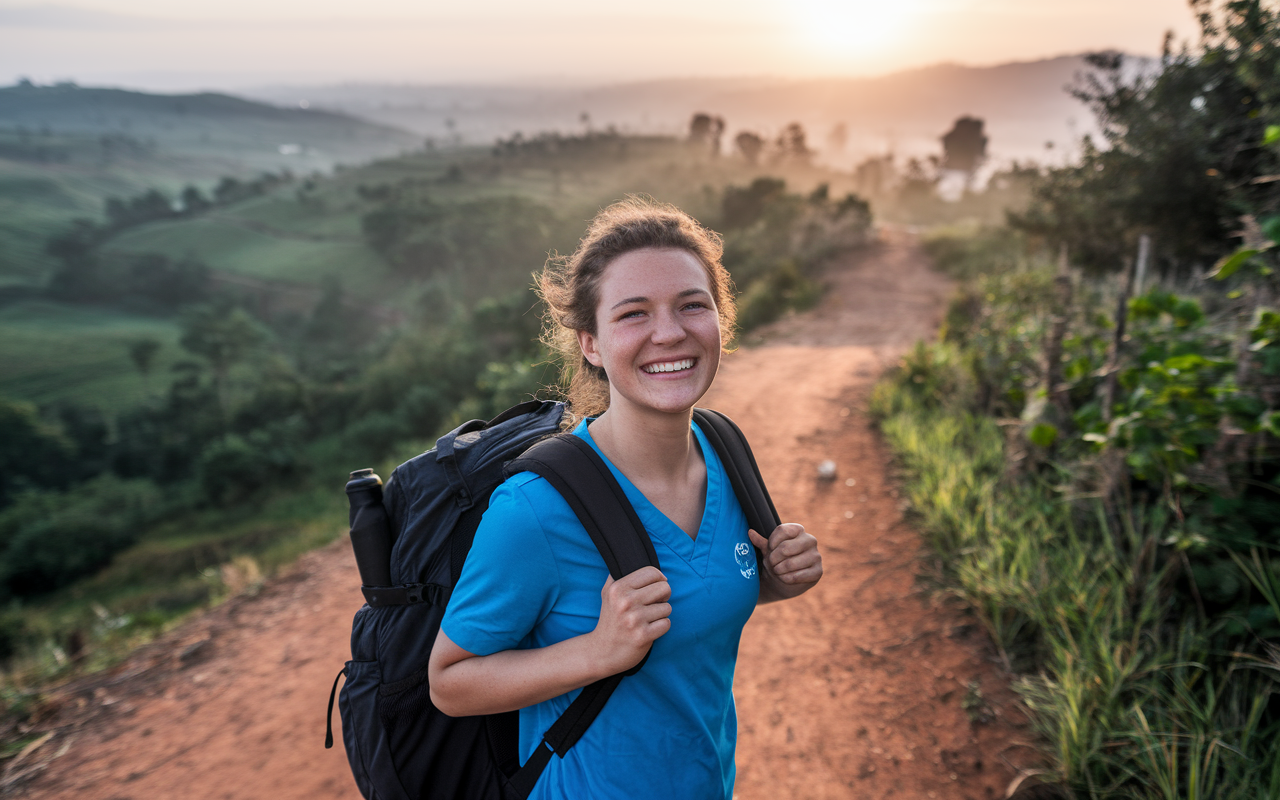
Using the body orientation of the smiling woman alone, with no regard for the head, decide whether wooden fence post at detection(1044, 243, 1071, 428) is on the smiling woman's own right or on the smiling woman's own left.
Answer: on the smiling woman's own left

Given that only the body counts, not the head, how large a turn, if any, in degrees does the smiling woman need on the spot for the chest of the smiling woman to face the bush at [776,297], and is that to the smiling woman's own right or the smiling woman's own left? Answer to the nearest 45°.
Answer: approximately 135° to the smiling woman's own left

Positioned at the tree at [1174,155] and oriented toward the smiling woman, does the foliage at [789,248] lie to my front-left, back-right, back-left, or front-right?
back-right

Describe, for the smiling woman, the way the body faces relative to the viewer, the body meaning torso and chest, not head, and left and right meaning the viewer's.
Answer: facing the viewer and to the right of the viewer
